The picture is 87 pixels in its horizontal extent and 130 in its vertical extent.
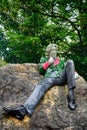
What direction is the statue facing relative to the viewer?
toward the camera
